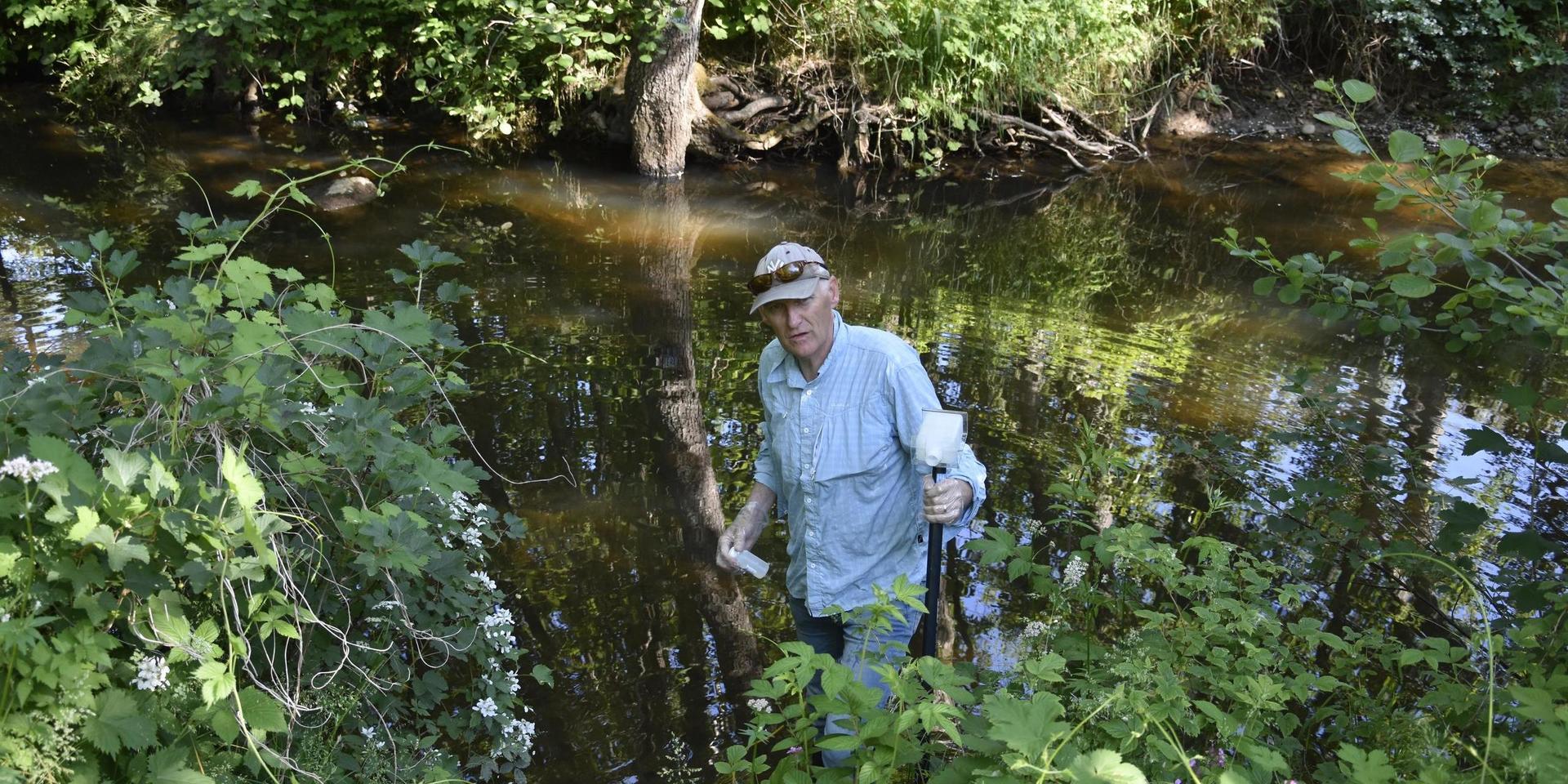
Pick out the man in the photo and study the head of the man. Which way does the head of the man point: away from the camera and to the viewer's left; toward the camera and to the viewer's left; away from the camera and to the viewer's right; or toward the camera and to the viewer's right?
toward the camera and to the viewer's left

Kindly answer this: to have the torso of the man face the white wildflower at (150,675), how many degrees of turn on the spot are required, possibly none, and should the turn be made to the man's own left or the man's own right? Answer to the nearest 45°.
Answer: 0° — they already face it

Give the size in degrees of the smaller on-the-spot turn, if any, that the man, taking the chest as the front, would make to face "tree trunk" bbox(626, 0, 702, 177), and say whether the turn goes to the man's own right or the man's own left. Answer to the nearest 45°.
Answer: approximately 135° to the man's own right

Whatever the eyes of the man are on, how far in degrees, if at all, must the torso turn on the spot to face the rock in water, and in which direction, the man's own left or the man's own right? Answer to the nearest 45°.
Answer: approximately 90° to the man's own right

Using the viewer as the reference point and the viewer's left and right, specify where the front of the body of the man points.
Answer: facing the viewer and to the left of the viewer
